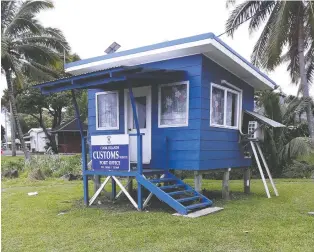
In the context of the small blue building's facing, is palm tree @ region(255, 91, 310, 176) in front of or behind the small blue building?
behind

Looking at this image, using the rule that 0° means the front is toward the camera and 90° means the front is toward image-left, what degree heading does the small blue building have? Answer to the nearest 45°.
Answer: approximately 45°

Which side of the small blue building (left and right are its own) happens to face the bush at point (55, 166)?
right

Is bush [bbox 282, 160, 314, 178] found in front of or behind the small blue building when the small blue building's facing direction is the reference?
behind
